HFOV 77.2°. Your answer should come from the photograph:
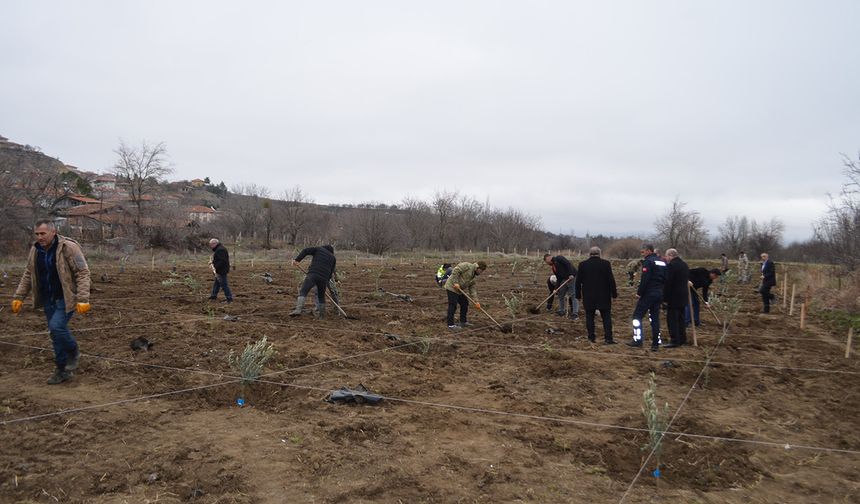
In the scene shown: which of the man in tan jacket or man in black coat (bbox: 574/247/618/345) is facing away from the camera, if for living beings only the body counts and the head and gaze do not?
the man in black coat

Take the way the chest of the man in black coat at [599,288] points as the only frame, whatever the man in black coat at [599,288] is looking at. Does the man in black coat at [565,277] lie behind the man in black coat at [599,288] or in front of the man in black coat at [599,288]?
in front

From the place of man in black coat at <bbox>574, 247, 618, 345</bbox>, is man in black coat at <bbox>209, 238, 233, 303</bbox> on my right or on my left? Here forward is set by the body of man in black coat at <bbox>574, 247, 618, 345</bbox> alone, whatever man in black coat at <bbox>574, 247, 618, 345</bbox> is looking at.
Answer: on my left

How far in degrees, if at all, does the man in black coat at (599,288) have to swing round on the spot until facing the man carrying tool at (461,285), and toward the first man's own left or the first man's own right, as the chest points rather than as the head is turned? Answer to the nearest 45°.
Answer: approximately 90° to the first man's own left

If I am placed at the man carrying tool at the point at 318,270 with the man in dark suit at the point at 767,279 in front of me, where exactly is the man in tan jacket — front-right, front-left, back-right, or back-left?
back-right

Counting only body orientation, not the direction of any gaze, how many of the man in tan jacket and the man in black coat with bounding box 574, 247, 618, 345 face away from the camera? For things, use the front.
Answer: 1

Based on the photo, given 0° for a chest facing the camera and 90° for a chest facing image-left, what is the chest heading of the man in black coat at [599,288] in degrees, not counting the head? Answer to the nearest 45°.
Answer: approximately 180°

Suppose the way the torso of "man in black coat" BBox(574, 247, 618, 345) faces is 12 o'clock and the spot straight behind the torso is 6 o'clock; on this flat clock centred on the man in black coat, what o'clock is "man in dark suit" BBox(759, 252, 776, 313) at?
The man in dark suit is roughly at 1 o'clock from the man in black coat.

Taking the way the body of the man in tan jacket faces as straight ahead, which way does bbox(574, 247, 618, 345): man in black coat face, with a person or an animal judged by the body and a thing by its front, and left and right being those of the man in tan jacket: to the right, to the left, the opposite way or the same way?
the opposite way

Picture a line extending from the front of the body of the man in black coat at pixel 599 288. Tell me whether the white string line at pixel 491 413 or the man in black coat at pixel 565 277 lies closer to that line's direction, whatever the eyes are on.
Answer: the man in black coat

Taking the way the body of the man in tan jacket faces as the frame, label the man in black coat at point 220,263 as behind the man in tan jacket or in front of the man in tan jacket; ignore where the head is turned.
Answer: behind

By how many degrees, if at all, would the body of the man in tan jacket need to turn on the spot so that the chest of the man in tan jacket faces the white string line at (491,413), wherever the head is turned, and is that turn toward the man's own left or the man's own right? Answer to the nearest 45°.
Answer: approximately 90° to the man's own left

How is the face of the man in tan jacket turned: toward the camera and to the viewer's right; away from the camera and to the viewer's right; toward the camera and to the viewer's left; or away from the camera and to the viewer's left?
toward the camera and to the viewer's left
